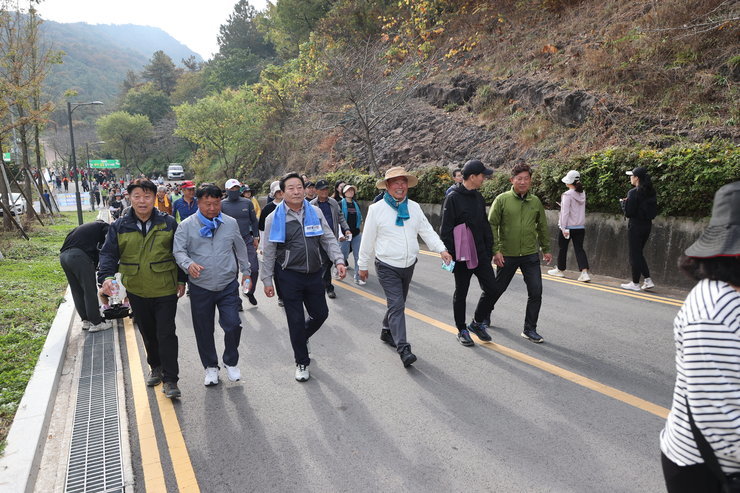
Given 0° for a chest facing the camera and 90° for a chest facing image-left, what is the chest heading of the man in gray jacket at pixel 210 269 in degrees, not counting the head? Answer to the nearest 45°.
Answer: approximately 0°

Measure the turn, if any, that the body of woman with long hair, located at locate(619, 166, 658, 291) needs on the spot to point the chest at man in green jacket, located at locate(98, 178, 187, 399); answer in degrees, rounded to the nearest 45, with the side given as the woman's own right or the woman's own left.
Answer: approximately 45° to the woman's own left

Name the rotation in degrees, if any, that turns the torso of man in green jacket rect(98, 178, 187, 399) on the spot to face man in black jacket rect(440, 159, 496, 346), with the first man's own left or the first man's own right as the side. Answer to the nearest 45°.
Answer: approximately 90° to the first man's own left

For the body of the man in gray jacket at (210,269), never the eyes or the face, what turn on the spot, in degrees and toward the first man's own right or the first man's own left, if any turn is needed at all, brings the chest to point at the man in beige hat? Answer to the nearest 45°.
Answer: approximately 90° to the first man's own left

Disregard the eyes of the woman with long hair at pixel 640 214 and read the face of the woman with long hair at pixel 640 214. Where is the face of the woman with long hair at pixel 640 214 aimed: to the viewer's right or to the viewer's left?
to the viewer's left

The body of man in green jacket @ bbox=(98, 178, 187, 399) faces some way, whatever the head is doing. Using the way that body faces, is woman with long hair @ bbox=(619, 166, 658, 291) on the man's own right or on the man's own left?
on the man's own left

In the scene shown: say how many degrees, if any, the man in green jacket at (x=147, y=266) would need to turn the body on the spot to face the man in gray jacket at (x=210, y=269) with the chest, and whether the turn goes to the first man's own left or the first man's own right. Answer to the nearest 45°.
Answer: approximately 90° to the first man's own left

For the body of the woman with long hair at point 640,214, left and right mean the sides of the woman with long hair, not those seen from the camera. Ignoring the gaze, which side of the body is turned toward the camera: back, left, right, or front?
left

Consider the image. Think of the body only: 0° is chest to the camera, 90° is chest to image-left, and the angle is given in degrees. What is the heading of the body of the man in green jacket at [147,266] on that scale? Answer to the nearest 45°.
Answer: approximately 0°
